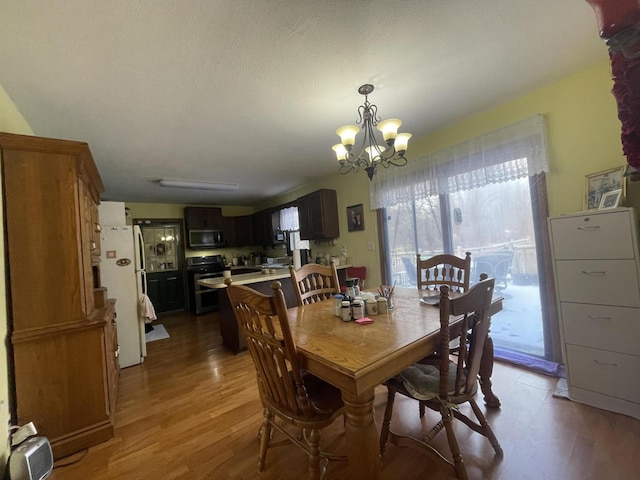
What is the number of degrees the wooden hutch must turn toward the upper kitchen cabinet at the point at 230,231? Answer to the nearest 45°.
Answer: approximately 45° to its left

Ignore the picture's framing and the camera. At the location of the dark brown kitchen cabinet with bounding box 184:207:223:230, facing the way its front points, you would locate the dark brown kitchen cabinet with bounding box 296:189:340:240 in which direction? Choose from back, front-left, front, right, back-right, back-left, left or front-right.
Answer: front-left

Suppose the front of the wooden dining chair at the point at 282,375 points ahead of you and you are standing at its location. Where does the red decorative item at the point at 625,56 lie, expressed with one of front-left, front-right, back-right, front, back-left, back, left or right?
right

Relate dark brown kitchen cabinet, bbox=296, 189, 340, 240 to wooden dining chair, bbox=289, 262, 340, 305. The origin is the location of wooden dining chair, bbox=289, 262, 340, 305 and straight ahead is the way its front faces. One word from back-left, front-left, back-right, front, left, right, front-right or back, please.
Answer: back-left

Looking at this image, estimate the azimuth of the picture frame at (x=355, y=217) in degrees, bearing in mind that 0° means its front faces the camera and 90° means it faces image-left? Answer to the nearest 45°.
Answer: approximately 45°

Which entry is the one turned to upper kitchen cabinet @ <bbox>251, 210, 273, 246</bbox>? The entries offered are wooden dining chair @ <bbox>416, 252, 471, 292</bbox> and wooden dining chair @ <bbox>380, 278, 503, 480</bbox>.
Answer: wooden dining chair @ <bbox>380, 278, 503, 480</bbox>

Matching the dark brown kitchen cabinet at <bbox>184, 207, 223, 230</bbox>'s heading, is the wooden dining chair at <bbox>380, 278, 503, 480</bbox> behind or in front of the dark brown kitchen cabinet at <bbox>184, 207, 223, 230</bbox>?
in front

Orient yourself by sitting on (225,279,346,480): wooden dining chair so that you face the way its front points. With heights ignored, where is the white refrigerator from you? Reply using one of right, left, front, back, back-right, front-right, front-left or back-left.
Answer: left

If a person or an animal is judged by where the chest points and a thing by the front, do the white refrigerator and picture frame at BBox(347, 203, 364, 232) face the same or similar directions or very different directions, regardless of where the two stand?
very different directions

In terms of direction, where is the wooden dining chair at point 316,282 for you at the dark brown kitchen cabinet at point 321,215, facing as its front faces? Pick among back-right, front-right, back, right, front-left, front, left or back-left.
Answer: front-left

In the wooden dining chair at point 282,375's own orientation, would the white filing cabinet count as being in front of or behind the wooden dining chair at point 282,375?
in front

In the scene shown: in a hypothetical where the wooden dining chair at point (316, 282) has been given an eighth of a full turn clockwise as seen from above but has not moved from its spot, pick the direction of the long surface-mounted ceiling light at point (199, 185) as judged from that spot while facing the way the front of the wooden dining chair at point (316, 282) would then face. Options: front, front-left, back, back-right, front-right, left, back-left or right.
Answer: back-right

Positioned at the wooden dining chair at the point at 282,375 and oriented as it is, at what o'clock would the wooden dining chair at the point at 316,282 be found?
the wooden dining chair at the point at 316,282 is roughly at 11 o'clock from the wooden dining chair at the point at 282,375.
